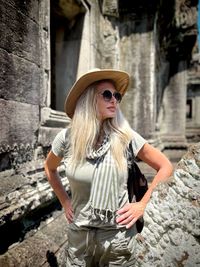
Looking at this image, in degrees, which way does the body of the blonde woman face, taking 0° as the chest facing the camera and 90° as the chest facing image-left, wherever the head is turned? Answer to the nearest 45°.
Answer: approximately 0°
